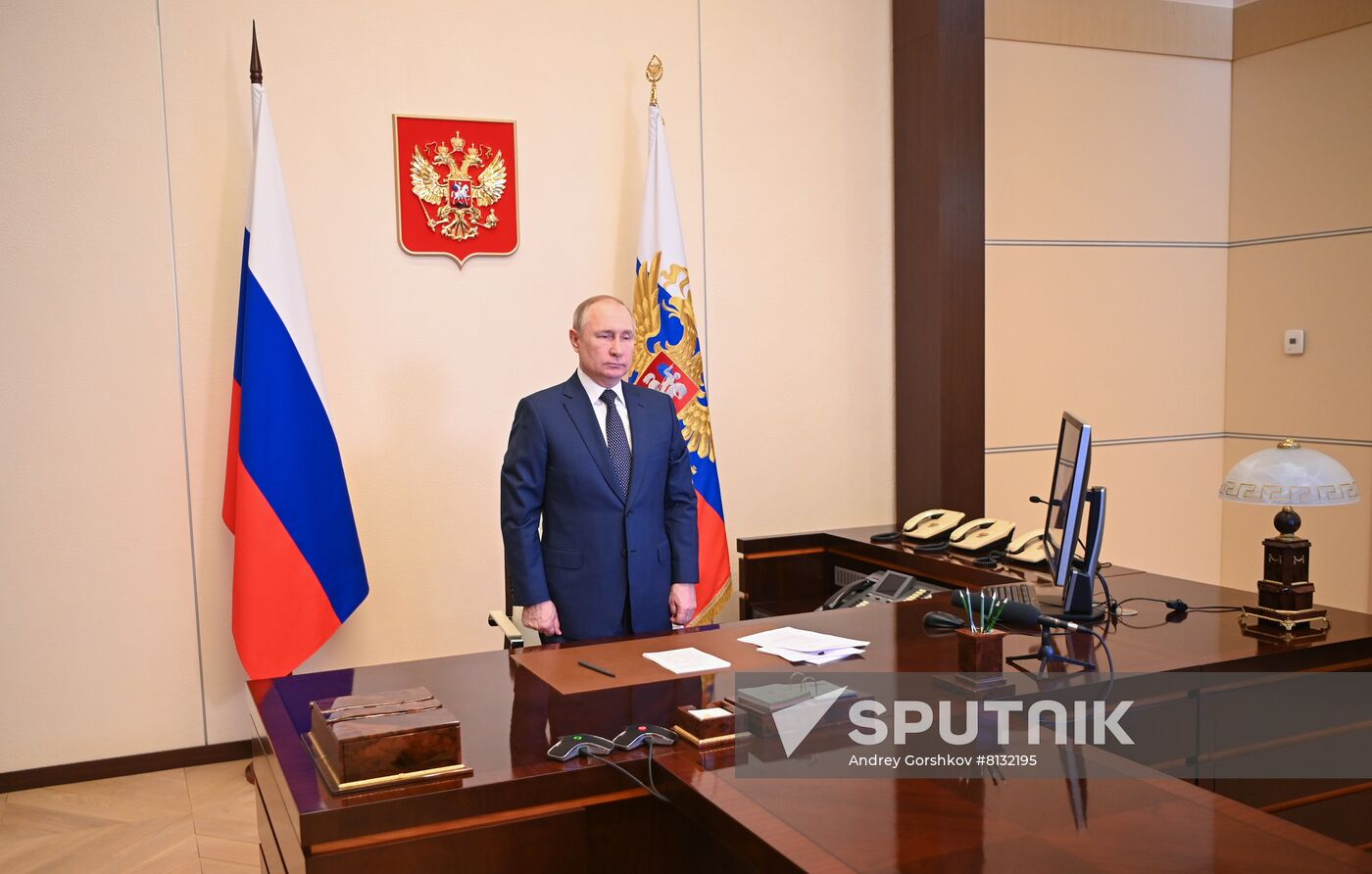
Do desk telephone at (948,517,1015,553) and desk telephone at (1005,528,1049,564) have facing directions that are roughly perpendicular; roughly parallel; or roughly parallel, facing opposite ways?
roughly parallel

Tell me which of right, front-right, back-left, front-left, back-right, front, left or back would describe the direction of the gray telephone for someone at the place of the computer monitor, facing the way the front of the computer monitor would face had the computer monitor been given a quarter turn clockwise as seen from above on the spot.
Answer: front-left

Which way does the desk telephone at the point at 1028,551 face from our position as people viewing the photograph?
facing the viewer and to the left of the viewer

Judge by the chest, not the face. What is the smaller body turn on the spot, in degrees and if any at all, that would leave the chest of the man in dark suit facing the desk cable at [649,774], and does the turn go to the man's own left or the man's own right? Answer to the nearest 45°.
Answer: approximately 45° to the man's own right

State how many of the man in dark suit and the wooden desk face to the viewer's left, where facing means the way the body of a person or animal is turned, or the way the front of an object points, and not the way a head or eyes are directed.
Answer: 0

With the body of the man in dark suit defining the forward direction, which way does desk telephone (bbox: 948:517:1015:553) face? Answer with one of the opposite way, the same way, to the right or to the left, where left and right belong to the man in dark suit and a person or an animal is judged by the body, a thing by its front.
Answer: to the right

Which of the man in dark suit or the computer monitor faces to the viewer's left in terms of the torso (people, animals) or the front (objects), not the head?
the computer monitor

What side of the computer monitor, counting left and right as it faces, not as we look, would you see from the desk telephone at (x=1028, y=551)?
right

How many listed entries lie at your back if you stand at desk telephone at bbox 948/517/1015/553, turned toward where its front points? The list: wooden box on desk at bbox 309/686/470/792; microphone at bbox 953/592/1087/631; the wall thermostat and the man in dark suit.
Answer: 1

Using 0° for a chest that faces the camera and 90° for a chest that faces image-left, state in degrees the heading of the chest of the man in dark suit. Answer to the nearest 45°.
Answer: approximately 315°

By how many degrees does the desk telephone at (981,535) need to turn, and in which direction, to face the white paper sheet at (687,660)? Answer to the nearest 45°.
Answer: approximately 45° to its left

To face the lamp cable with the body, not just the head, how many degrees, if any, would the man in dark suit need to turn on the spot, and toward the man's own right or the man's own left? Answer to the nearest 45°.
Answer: approximately 45° to the man's own left

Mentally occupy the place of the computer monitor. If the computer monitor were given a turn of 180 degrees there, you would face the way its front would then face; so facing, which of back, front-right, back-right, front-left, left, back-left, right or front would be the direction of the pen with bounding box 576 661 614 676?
back-right

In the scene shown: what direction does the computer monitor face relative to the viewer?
to the viewer's left

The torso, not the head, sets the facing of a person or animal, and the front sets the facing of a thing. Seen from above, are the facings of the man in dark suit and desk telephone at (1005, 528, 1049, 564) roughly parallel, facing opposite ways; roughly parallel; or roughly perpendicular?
roughly perpendicular

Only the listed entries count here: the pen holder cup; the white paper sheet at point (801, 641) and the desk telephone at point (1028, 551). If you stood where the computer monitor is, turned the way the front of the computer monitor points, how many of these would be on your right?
1
